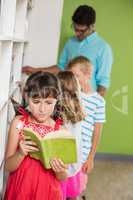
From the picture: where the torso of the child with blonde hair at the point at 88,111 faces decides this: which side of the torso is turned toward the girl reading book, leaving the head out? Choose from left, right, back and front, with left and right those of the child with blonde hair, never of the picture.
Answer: front

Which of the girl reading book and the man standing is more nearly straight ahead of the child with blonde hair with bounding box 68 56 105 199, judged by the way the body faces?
the girl reading book

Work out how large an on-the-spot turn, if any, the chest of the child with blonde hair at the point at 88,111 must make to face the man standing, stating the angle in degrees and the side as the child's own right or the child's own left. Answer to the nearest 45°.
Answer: approximately 135° to the child's own right

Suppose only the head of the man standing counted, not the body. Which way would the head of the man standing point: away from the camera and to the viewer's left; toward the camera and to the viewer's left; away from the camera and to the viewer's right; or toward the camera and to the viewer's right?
toward the camera and to the viewer's left

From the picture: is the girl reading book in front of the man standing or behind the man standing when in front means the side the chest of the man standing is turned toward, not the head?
in front

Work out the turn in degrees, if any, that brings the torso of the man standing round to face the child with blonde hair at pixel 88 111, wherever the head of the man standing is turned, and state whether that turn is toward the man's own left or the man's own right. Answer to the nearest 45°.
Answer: approximately 45° to the man's own left

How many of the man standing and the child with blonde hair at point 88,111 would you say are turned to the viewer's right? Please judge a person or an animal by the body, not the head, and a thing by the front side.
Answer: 0

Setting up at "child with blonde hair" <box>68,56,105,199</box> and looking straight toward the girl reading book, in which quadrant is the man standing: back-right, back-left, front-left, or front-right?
back-right

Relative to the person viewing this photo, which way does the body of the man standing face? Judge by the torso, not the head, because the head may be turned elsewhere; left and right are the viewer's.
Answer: facing the viewer and to the left of the viewer

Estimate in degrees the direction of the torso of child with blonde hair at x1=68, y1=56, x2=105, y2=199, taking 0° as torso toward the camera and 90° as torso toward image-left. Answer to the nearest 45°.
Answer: approximately 45°
